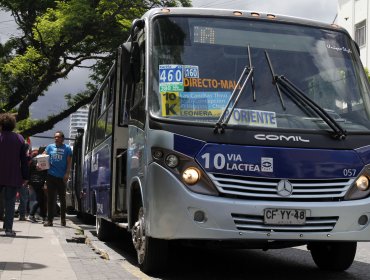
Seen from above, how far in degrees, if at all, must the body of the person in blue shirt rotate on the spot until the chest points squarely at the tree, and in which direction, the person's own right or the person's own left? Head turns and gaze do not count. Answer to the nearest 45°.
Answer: approximately 180°

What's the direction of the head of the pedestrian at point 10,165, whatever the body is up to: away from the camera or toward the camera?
away from the camera

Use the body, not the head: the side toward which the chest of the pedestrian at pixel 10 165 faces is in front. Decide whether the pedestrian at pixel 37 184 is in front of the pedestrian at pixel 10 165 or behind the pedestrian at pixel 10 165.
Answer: in front

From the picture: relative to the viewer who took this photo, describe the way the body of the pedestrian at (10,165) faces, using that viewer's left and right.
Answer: facing away from the viewer

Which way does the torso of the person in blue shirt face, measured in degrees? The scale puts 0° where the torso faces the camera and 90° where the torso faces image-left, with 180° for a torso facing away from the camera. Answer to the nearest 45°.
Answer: approximately 0°

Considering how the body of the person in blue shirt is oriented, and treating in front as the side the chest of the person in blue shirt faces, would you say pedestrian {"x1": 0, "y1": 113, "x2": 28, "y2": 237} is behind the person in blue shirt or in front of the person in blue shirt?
in front
